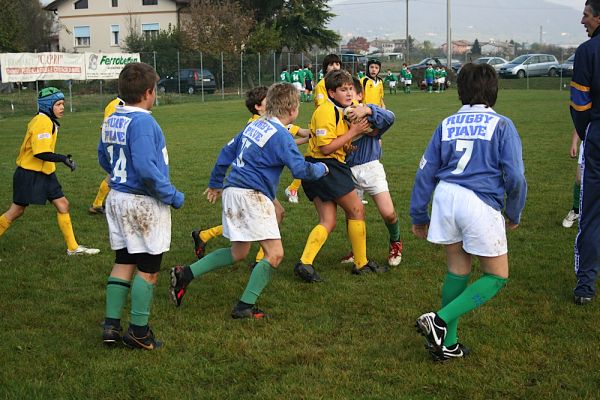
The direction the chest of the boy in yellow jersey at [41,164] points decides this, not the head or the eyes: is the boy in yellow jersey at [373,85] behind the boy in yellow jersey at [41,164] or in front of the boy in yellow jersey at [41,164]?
in front

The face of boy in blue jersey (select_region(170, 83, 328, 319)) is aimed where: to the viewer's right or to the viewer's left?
to the viewer's right

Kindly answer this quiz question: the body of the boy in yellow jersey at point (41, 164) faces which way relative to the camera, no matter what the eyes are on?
to the viewer's right

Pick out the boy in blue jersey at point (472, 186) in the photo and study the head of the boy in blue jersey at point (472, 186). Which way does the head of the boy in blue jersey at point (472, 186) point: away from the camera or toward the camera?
away from the camera

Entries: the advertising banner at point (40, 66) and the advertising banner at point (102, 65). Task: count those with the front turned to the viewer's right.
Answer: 0

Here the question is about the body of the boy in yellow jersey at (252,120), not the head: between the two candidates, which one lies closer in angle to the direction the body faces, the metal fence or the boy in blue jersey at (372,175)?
the boy in blue jersey
